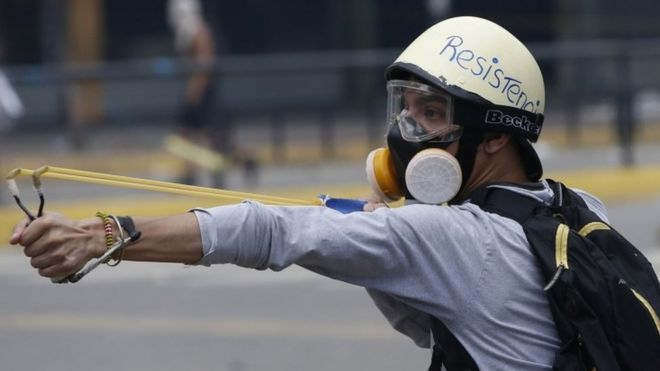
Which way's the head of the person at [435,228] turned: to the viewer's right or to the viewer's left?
to the viewer's left

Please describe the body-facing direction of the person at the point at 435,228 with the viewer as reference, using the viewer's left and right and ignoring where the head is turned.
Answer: facing to the left of the viewer

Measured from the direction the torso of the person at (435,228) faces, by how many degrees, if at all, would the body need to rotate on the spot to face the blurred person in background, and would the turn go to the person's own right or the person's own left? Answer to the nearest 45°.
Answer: approximately 90° to the person's own right
